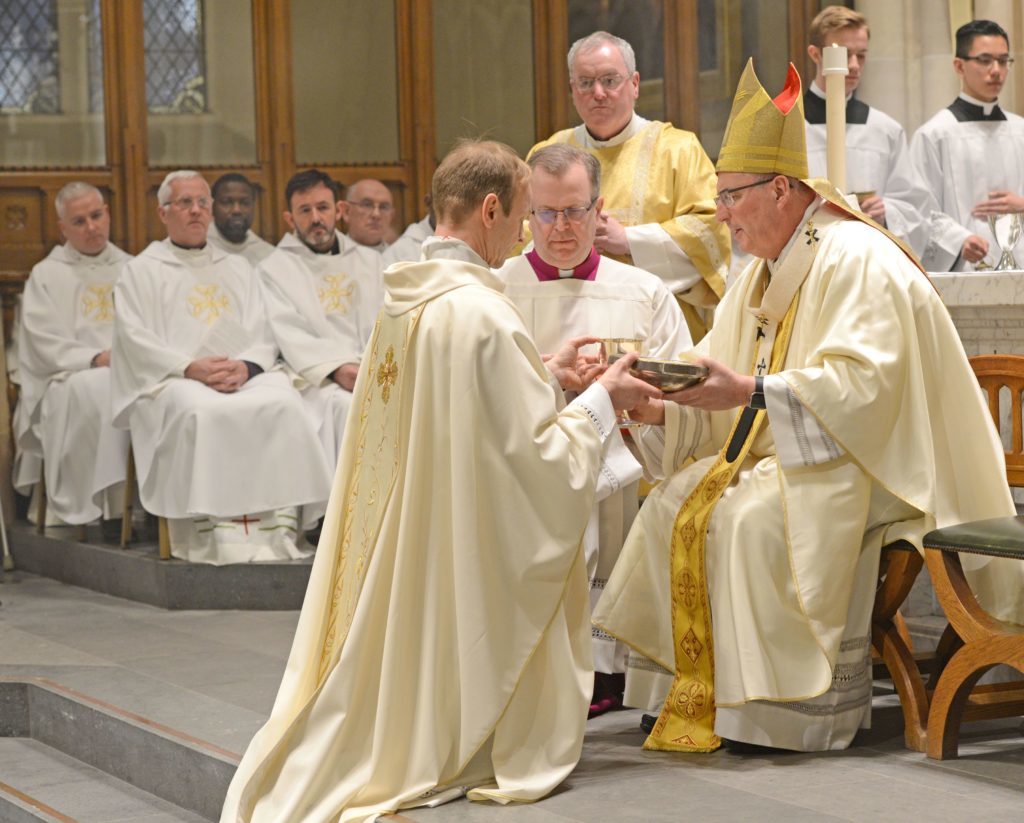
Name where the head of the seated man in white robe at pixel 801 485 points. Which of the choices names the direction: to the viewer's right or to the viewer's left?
to the viewer's left

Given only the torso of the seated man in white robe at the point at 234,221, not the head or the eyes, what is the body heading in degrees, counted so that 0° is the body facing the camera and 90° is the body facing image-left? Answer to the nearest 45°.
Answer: approximately 0°

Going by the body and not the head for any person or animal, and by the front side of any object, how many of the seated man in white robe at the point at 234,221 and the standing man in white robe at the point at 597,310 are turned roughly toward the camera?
2

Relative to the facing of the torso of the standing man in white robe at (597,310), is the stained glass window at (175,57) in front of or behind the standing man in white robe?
behind

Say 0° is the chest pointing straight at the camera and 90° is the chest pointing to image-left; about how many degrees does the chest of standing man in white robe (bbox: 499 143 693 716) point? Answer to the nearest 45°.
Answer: approximately 0°

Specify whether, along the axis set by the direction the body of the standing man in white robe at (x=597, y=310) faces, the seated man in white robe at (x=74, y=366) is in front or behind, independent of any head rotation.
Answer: behind

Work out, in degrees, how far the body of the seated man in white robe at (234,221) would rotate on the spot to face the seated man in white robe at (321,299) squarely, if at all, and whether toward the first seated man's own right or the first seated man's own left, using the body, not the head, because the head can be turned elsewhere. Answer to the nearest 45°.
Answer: approximately 45° to the first seated man's own left
